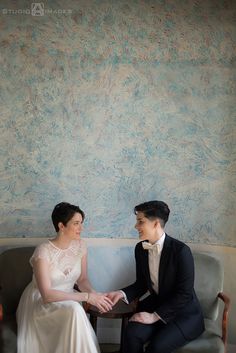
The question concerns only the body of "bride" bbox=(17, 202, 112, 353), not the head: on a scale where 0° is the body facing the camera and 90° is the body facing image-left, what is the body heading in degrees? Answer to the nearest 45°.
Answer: approximately 315°

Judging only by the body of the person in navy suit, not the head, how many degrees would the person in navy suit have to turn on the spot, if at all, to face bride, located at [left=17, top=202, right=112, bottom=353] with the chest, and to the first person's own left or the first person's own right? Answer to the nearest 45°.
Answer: approximately 45° to the first person's own right

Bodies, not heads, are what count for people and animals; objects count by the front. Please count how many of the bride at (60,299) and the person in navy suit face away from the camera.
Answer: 0

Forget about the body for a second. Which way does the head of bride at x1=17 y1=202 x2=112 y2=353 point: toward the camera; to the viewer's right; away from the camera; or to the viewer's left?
to the viewer's right

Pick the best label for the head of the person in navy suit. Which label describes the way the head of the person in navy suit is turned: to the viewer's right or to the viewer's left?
to the viewer's left

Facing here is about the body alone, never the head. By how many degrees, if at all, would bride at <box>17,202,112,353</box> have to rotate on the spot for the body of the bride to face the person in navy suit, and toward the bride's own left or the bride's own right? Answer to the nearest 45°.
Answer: approximately 45° to the bride's own left

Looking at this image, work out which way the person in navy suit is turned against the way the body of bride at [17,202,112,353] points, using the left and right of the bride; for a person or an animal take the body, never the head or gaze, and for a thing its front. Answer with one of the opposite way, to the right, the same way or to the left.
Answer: to the right

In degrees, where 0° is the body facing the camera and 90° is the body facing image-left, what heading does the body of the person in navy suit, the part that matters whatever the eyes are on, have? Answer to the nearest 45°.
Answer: approximately 45°
